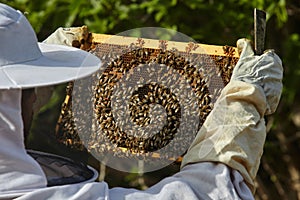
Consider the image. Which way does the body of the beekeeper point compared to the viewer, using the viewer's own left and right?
facing away from the viewer and to the right of the viewer
